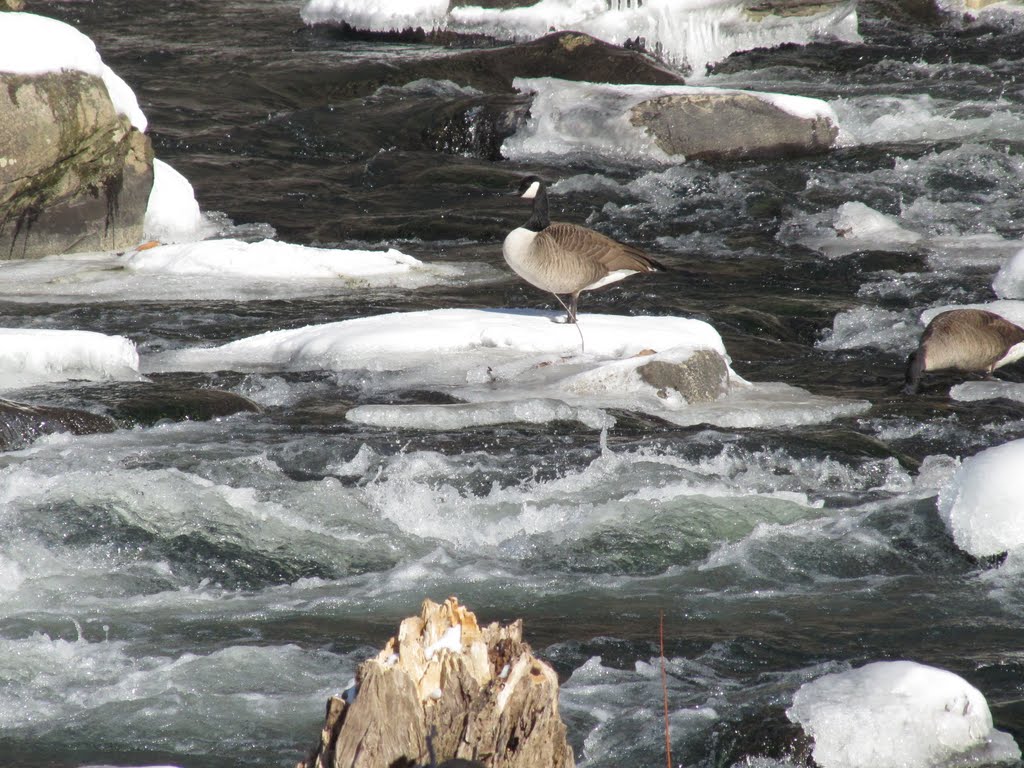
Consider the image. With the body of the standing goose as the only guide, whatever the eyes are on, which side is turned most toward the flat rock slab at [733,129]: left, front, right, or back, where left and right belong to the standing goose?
right

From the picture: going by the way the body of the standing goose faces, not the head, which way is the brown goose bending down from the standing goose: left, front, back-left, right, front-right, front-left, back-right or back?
back

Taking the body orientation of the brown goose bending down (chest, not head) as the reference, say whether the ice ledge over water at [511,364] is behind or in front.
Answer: in front

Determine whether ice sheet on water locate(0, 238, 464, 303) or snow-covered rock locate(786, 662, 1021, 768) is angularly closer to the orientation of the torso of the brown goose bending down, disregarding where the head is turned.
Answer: the ice sheet on water

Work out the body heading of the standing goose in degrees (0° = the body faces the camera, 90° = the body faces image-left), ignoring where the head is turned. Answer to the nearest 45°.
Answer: approximately 90°

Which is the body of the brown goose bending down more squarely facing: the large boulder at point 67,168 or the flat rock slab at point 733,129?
the large boulder

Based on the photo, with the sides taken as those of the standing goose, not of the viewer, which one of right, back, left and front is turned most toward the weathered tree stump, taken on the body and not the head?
left

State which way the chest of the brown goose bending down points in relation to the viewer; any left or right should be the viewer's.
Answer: facing to the left of the viewer

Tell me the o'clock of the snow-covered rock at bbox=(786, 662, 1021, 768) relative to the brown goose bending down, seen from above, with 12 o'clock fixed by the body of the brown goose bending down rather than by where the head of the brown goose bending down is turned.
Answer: The snow-covered rock is roughly at 9 o'clock from the brown goose bending down.

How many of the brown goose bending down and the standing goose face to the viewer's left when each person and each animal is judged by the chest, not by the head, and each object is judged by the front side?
2

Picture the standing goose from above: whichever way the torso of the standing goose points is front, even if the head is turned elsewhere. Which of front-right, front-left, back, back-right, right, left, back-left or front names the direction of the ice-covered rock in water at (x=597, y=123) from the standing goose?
right

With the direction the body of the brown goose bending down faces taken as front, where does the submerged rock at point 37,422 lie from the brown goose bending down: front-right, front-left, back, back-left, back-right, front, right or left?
front-left

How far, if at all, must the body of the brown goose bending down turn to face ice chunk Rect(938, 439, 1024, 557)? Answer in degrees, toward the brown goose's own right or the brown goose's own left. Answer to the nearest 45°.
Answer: approximately 90° to the brown goose's own left
